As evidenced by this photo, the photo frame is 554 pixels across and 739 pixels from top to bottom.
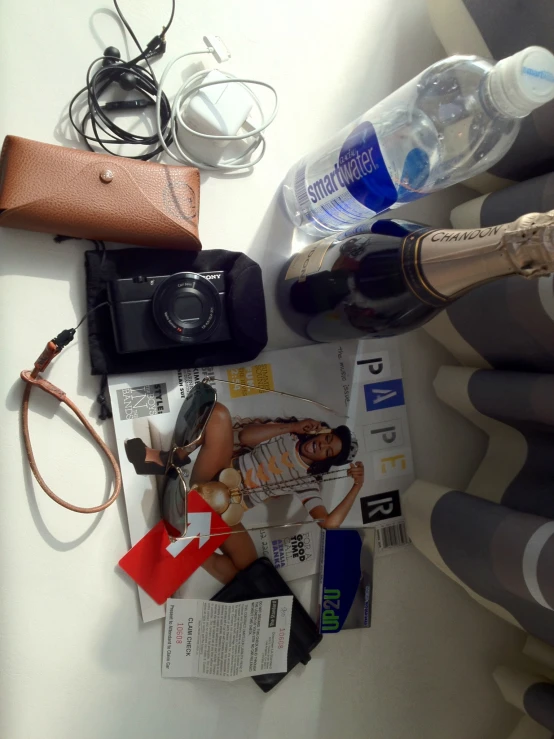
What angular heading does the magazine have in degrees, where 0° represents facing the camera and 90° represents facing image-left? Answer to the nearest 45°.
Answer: approximately 0°
